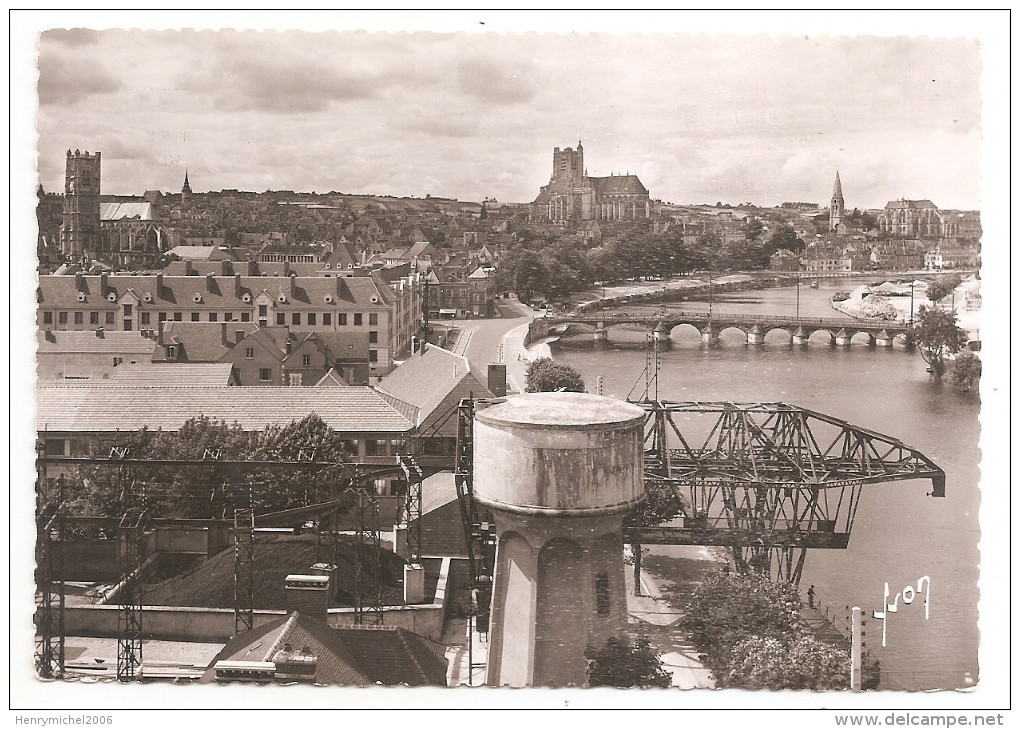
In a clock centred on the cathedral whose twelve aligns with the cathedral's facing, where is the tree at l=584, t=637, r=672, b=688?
The tree is roughly at 9 o'clock from the cathedral.

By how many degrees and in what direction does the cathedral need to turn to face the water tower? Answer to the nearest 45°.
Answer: approximately 90° to its left

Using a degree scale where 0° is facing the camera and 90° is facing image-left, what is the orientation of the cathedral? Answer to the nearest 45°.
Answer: approximately 90°

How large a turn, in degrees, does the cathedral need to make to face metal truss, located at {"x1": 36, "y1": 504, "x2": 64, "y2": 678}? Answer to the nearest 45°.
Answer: approximately 45° to its left

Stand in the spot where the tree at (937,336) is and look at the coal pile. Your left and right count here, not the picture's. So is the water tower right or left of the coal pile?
left
